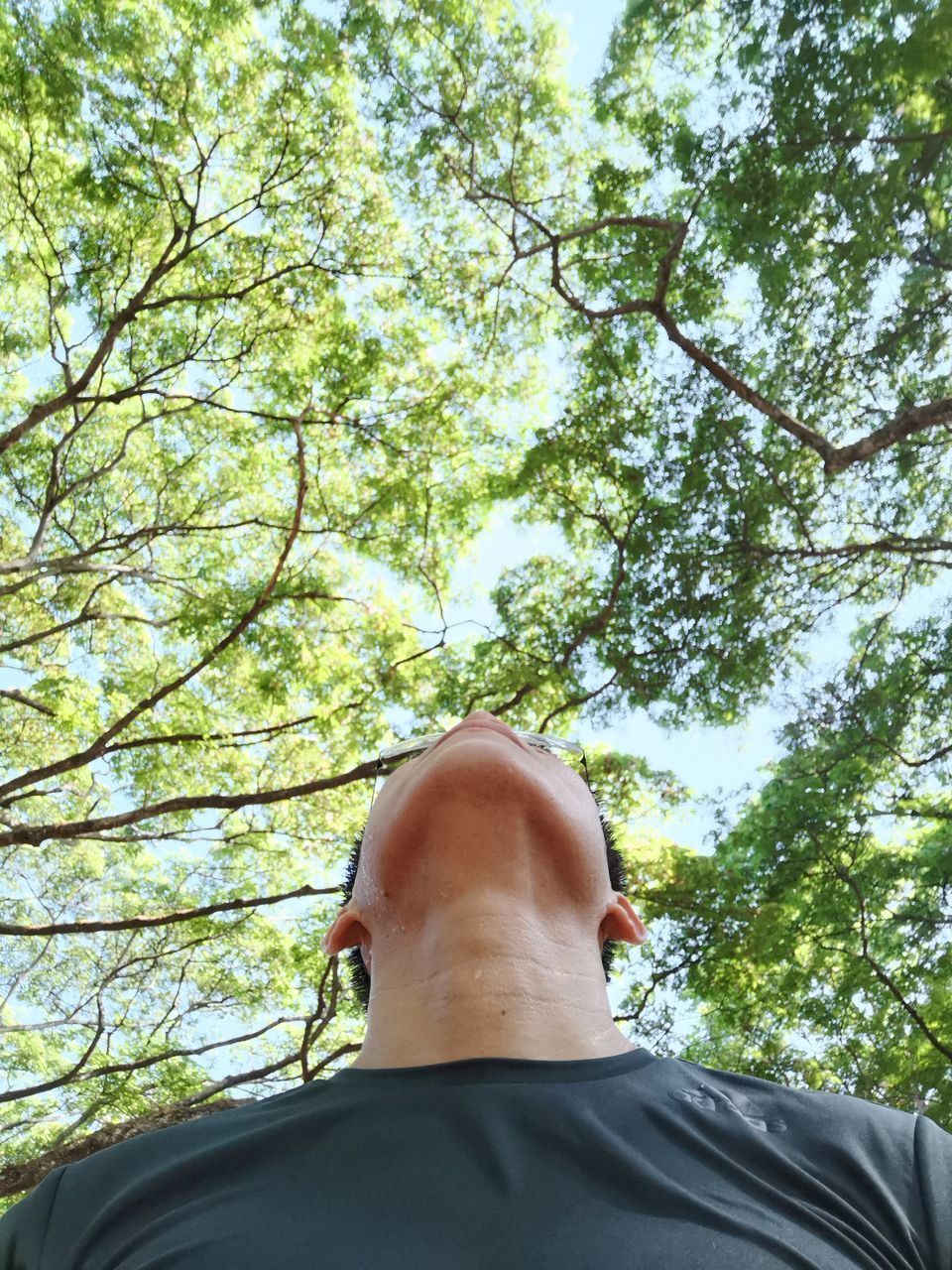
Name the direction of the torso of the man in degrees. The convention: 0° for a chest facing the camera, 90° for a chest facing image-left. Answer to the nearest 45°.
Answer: approximately 0°
